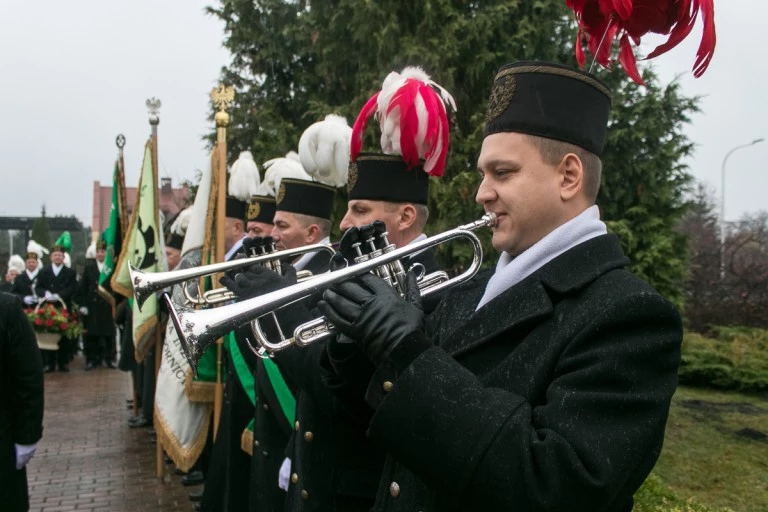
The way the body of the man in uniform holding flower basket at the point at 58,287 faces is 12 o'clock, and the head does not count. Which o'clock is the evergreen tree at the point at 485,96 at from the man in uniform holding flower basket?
The evergreen tree is roughly at 11 o'clock from the man in uniform holding flower basket.

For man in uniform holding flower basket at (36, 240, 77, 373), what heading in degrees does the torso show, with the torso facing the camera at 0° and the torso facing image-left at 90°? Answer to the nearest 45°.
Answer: approximately 0°

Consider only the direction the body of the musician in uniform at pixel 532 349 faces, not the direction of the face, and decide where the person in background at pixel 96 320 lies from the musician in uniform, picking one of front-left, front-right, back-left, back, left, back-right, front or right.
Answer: front-right

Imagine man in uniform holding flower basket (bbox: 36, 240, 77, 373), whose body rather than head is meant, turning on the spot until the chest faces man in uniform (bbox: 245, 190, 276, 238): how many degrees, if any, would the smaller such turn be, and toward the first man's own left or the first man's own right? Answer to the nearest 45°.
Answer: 0° — they already face them

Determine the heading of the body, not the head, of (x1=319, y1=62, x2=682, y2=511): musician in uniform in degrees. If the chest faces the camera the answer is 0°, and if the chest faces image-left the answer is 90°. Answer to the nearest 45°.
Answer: approximately 90°

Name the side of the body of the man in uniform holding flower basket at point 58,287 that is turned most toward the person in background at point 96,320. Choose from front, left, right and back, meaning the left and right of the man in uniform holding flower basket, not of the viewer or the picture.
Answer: left

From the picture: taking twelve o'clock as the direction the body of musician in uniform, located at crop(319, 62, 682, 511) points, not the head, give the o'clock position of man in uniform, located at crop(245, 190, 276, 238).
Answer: man in uniform, located at crop(245, 190, 276, 238) is roughly at 2 o'clock from musician in uniform, located at crop(319, 62, 682, 511).

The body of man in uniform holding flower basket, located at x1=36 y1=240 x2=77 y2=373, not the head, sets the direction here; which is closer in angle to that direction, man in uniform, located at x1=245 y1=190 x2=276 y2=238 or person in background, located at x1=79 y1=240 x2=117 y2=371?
the man in uniform

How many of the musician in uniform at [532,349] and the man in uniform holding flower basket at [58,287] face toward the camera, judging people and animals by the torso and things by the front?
1

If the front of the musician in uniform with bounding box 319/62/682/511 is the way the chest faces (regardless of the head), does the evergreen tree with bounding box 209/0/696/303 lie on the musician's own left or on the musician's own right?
on the musician's own right

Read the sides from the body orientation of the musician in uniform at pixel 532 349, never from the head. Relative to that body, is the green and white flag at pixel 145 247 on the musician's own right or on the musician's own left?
on the musician's own right

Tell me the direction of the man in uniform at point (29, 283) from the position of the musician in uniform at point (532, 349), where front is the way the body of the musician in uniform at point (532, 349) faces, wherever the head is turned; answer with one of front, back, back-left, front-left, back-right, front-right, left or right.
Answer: front-right
